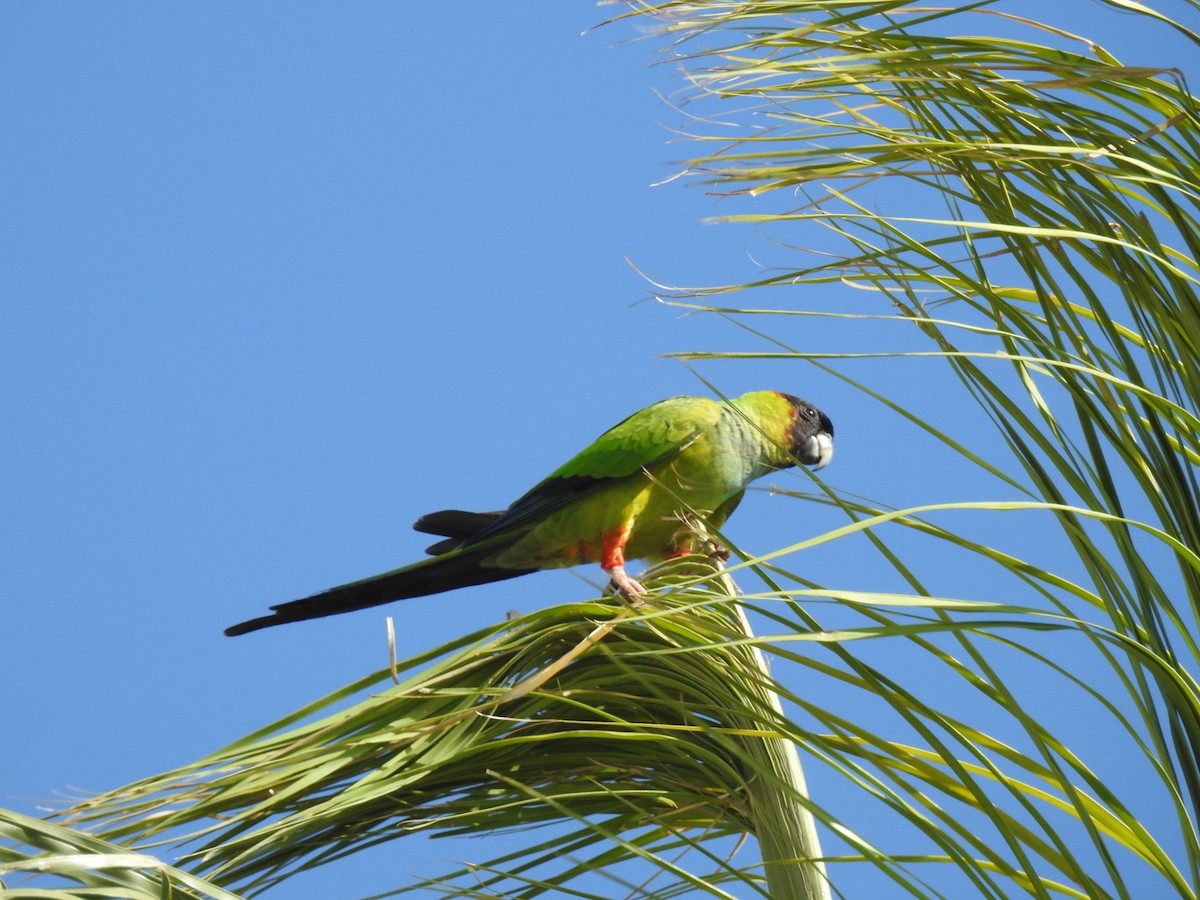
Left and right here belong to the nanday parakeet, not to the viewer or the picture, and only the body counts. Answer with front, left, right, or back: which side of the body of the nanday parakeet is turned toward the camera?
right
